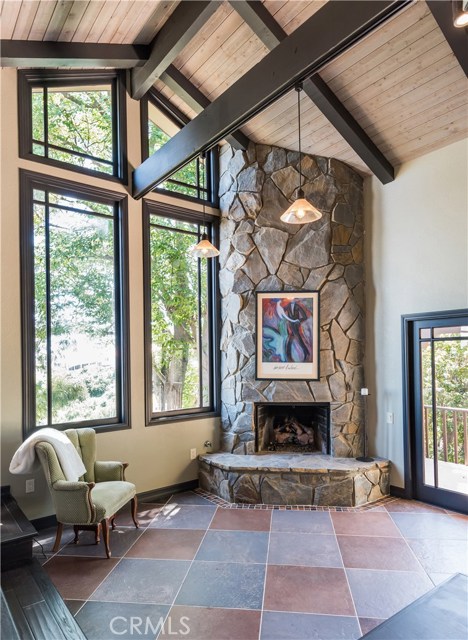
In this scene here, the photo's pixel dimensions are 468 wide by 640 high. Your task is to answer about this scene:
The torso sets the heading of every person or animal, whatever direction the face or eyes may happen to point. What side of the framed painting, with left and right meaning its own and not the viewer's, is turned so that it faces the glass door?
left

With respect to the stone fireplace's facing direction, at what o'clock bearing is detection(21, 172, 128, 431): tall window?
The tall window is roughly at 2 o'clock from the stone fireplace.

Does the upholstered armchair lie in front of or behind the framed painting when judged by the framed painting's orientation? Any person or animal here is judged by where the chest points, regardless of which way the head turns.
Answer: in front

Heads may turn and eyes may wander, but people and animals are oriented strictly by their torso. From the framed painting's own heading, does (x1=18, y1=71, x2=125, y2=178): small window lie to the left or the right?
on its right

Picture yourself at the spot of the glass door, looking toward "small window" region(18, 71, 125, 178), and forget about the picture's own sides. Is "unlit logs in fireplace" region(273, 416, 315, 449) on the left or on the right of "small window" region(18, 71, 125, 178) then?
right

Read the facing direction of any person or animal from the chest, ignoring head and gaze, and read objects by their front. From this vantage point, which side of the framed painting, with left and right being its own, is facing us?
front

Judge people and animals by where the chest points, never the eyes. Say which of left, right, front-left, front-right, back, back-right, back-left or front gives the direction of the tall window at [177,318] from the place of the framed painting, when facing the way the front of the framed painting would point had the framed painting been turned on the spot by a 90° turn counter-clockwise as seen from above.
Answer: back

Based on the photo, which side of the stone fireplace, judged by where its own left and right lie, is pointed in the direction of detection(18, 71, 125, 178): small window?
right

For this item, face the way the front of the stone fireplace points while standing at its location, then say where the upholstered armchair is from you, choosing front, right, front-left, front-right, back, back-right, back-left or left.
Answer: front-right

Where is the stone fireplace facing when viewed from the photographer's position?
facing the viewer
